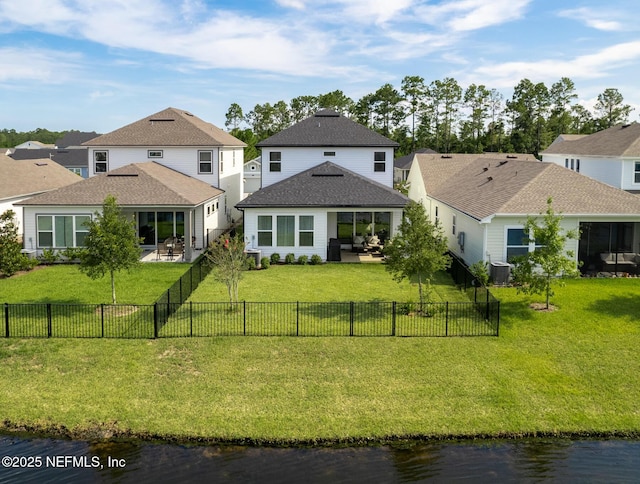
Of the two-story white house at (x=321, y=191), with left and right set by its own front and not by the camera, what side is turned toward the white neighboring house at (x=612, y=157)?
right

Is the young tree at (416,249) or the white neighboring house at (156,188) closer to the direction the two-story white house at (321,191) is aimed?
the white neighboring house

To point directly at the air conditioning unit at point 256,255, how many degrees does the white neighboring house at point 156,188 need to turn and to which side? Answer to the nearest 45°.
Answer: approximately 135° to its right

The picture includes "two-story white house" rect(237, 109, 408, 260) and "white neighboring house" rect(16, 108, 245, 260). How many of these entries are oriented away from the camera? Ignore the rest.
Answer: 2

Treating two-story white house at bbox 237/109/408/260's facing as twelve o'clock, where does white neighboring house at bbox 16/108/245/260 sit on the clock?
The white neighboring house is roughly at 9 o'clock from the two-story white house.

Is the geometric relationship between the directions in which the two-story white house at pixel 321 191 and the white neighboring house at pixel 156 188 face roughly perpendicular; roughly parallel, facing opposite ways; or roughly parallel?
roughly parallel

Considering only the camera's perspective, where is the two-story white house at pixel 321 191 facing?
facing away from the viewer

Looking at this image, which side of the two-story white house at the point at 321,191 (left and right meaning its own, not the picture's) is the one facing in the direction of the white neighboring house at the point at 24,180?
left

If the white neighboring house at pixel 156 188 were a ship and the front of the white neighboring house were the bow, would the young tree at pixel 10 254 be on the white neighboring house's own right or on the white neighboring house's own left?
on the white neighboring house's own left

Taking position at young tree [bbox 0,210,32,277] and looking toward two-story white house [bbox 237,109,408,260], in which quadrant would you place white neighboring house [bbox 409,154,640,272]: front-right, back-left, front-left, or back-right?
front-right

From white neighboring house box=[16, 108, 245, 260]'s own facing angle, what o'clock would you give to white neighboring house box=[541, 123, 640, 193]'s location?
white neighboring house box=[541, 123, 640, 193] is roughly at 3 o'clock from white neighboring house box=[16, 108, 245, 260].

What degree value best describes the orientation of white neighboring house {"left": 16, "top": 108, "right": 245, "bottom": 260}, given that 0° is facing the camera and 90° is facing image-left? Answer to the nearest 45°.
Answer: approximately 180°

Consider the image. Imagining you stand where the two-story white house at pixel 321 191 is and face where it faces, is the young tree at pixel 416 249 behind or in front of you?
behind

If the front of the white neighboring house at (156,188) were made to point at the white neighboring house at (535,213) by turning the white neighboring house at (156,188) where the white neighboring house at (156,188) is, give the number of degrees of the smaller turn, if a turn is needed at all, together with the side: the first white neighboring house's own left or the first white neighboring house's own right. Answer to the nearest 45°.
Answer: approximately 135° to the first white neighboring house's own right
